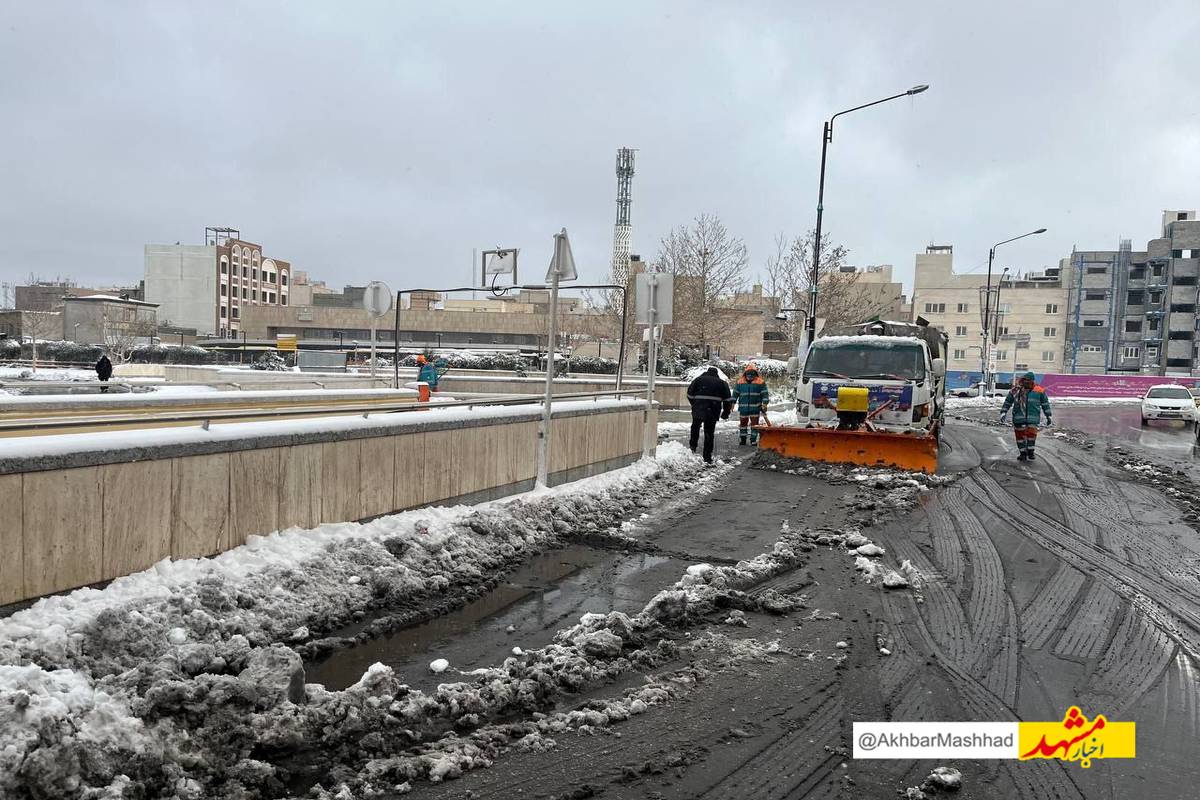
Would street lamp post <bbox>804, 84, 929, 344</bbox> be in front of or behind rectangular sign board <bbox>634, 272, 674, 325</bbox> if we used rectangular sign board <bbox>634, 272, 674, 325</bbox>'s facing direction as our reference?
in front

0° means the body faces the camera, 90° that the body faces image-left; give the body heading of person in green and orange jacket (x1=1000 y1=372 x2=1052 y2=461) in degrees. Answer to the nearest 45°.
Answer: approximately 0°

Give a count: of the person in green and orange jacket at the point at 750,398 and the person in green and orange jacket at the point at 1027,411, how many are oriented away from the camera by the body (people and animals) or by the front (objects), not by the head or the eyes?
0

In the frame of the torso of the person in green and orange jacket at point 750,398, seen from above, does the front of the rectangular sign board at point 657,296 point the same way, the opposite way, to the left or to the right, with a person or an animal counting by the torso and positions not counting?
the opposite way

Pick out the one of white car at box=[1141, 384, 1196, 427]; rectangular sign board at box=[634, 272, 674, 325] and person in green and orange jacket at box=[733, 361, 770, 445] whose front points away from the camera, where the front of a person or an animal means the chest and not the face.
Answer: the rectangular sign board

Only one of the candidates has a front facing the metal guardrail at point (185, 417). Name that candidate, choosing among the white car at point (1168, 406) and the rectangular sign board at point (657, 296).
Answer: the white car

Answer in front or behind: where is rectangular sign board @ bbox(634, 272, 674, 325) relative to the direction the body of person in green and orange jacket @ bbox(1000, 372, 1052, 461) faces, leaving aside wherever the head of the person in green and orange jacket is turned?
in front

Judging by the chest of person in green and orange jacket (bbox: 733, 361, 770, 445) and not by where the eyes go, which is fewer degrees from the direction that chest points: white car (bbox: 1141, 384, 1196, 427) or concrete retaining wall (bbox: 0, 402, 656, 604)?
the concrete retaining wall

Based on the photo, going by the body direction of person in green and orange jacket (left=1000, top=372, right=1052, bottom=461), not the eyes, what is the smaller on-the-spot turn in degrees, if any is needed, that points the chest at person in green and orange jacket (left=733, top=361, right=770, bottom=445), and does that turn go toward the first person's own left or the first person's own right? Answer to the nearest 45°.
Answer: approximately 90° to the first person's own right

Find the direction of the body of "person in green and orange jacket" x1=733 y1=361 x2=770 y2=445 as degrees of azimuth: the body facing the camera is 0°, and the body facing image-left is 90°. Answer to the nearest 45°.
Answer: approximately 0°
